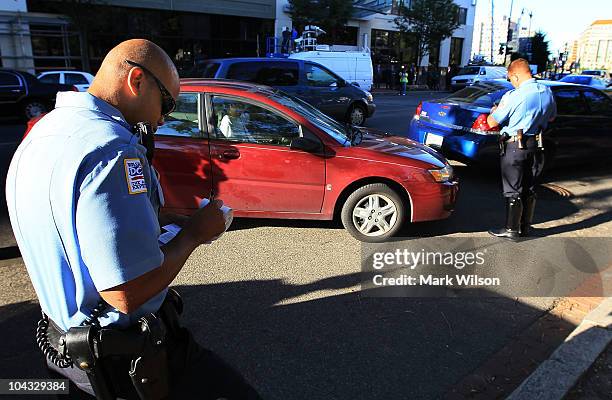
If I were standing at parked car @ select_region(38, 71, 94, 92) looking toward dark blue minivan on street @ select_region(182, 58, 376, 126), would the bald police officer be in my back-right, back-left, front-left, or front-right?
front-right

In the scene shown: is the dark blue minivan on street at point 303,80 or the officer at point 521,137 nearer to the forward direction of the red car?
the officer

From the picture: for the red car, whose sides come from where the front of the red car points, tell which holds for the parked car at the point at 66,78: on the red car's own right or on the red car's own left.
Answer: on the red car's own left

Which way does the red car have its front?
to the viewer's right

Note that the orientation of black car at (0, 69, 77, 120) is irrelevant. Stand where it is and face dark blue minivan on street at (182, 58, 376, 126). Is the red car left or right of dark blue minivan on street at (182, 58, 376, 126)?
right

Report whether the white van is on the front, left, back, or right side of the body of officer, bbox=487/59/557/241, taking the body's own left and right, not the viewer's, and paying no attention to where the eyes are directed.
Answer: front

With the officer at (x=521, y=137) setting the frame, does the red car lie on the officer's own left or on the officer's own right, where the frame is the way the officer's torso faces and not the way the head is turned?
on the officer's own left

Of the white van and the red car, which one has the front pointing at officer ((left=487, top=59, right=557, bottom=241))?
the red car

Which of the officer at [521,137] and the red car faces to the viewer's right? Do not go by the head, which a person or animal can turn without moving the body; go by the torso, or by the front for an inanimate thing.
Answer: the red car

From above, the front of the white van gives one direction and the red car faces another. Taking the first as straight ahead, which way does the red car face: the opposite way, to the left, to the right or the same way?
the opposite way

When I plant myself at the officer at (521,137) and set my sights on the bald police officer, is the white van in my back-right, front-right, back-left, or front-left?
back-right

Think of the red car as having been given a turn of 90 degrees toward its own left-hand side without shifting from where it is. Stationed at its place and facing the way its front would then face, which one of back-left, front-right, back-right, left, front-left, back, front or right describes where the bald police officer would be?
back

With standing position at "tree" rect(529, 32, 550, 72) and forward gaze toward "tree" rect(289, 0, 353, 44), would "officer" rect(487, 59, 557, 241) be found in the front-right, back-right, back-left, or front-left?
front-left

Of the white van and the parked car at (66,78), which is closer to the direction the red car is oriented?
the white van

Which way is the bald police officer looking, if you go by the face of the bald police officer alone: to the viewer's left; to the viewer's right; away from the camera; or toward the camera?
to the viewer's right

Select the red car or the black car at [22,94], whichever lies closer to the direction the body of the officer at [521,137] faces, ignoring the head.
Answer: the black car

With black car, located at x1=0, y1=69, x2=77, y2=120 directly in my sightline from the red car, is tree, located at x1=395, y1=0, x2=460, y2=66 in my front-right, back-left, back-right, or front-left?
front-right
